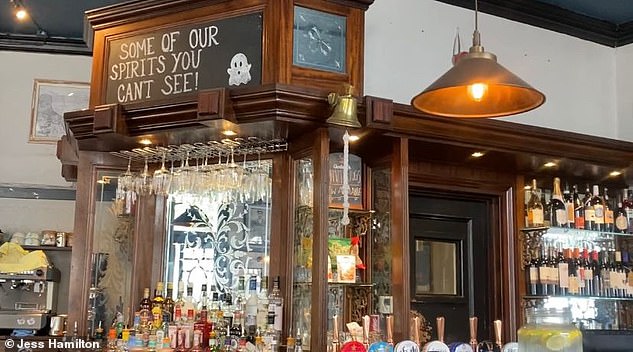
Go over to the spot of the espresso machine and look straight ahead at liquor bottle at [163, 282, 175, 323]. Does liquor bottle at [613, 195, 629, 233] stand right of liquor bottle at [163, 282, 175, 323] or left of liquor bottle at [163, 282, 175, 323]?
left

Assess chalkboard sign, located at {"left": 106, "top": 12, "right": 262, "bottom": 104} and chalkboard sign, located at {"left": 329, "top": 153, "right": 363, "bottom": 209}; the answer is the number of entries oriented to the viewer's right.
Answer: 0

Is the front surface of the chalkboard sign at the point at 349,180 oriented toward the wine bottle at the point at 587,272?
no

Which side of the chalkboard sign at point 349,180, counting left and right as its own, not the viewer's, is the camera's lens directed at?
front

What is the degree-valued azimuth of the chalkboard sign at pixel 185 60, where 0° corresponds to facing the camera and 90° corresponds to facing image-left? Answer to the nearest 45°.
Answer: approximately 45°

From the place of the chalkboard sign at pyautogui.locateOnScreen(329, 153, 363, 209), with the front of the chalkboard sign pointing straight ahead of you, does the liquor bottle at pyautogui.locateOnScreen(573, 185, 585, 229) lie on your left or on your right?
on your left

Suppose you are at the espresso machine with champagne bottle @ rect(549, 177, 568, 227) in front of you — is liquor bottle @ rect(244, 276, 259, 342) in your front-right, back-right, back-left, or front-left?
front-right

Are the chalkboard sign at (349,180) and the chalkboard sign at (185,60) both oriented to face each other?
no

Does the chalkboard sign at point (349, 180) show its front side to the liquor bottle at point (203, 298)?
no

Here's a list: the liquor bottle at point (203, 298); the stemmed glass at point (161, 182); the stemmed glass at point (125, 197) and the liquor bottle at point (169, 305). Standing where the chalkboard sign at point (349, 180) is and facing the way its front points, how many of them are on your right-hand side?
4

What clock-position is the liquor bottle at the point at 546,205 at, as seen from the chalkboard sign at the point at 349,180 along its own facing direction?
The liquor bottle is roughly at 8 o'clock from the chalkboard sign.

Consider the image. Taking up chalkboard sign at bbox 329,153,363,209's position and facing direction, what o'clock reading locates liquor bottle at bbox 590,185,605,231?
The liquor bottle is roughly at 8 o'clock from the chalkboard sign.

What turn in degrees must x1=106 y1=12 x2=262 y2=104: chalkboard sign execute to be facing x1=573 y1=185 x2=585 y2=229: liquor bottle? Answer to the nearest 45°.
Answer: approximately 135° to its left

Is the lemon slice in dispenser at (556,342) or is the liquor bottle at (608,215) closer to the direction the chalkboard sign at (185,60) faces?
the lemon slice in dispenser

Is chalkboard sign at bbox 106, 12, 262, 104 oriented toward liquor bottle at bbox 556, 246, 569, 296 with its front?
no

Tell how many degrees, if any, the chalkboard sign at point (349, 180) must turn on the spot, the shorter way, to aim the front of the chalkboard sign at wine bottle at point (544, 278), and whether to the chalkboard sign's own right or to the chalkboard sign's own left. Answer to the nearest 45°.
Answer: approximately 135° to the chalkboard sign's own left

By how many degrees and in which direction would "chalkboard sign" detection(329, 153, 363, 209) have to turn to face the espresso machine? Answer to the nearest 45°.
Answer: approximately 135° to its right
